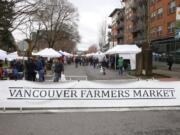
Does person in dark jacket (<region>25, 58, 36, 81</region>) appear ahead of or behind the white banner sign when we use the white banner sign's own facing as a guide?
behind

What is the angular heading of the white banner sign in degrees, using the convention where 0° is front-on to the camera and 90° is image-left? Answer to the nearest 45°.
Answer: approximately 0°
